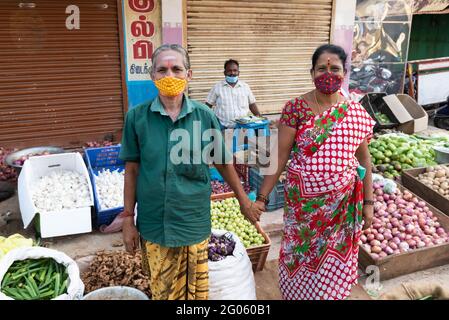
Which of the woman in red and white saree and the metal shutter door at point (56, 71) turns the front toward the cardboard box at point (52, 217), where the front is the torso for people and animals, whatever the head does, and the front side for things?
the metal shutter door

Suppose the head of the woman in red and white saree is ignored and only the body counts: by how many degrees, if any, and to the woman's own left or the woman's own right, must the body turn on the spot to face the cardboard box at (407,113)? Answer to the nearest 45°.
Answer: approximately 180°

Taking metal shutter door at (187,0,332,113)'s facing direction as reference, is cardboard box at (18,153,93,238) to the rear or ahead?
ahead

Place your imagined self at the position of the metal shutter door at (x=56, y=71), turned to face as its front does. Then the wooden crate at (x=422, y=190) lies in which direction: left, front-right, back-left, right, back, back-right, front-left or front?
front-left

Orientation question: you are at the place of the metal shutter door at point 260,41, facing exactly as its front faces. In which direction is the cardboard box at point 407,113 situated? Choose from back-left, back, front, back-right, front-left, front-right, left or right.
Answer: left

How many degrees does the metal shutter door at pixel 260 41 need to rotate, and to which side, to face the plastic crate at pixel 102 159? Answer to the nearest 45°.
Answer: approximately 45° to its right

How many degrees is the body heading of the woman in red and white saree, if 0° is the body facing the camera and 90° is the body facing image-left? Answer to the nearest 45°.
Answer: approximately 0°

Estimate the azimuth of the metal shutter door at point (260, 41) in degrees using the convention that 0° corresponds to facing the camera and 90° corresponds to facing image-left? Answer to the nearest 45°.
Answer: approximately 0°

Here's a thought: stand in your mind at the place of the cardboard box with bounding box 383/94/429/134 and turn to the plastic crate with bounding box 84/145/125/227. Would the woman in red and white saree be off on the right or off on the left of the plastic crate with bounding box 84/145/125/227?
left

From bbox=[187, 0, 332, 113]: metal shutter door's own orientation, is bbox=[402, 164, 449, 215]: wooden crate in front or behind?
in front

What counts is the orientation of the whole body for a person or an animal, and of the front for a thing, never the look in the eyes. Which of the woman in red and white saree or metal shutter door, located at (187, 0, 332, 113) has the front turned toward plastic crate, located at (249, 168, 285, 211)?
the metal shutter door

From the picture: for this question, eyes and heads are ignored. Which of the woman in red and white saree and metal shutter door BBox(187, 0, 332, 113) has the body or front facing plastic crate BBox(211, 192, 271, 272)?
the metal shutter door

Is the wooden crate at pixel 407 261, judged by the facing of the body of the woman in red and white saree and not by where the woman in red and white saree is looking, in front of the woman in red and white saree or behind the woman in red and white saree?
behind

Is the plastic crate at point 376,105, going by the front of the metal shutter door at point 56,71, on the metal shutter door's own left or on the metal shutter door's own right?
on the metal shutter door's own left
